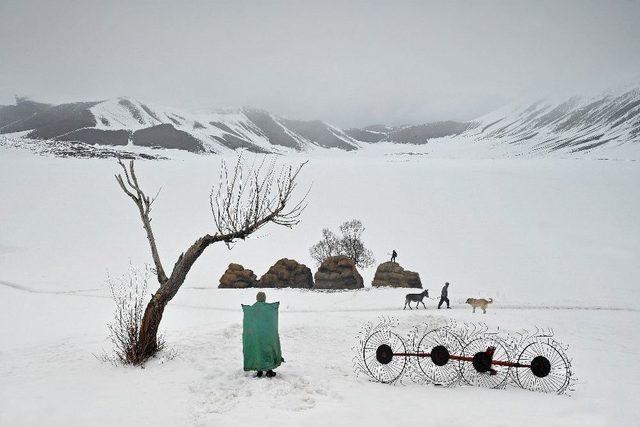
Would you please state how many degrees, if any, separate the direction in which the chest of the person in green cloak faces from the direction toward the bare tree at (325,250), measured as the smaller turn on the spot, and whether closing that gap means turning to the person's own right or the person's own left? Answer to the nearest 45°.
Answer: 0° — they already face it

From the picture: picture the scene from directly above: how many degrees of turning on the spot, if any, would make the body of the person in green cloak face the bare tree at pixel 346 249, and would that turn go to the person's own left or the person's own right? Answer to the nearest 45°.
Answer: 0° — they already face it

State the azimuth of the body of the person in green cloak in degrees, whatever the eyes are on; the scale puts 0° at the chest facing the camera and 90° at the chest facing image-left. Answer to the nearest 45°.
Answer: approximately 180°
